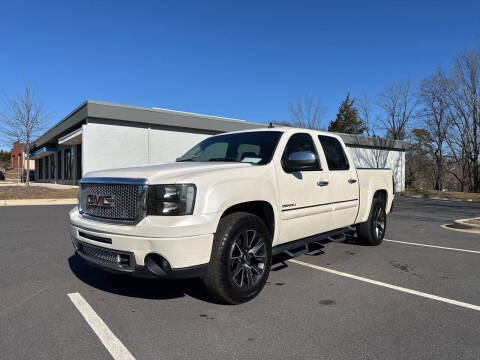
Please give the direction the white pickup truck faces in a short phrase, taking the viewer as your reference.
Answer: facing the viewer and to the left of the viewer
